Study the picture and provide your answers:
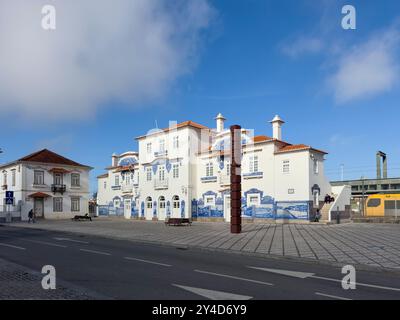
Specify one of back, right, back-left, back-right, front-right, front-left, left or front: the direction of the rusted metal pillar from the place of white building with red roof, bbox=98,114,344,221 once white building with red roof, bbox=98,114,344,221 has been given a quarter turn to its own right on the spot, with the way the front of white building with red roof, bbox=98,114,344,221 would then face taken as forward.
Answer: back-left

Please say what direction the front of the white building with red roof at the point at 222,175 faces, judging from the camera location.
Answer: facing the viewer and to the left of the viewer
